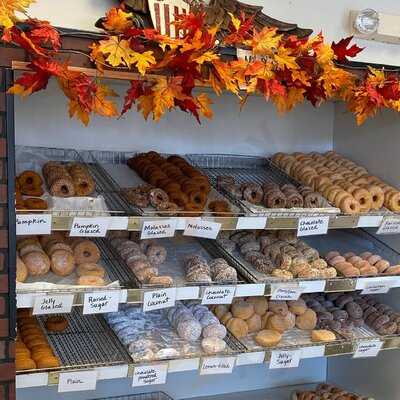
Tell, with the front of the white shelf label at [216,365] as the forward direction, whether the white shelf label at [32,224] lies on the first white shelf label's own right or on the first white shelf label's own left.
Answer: on the first white shelf label's own right

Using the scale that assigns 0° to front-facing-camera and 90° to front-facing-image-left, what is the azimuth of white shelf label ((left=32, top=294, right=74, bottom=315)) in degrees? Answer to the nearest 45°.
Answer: approximately 0°

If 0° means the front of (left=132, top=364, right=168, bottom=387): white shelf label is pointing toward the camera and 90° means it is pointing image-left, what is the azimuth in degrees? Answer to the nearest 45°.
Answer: approximately 0°

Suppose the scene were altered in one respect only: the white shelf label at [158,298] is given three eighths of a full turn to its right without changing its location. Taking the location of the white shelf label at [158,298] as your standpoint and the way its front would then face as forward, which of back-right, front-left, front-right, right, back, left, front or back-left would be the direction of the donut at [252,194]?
right
